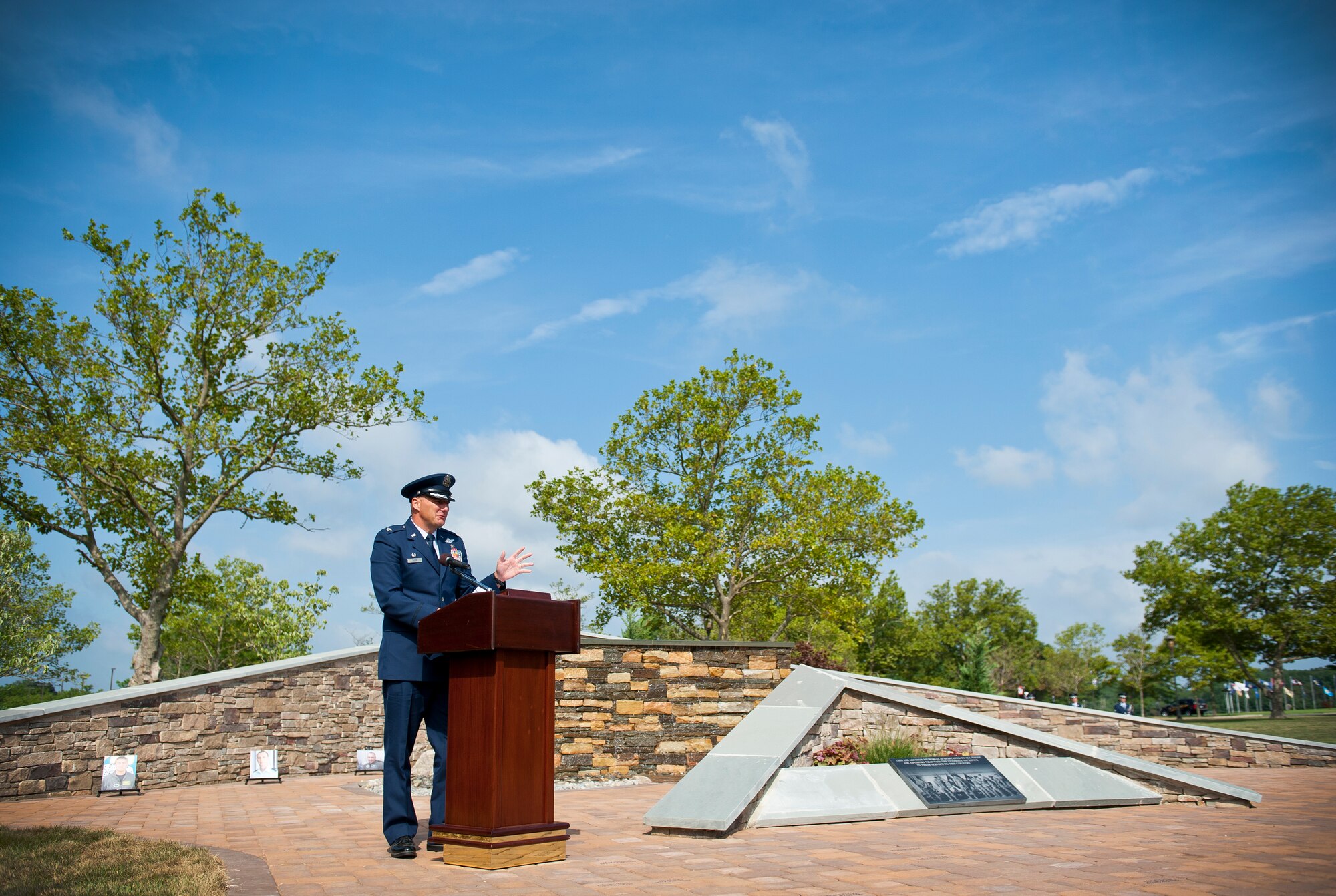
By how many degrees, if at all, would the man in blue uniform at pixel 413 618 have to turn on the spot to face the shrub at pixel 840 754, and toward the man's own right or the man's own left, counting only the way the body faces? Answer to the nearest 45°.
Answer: approximately 90° to the man's own left

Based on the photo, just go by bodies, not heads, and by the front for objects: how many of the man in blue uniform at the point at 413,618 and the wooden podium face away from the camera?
0

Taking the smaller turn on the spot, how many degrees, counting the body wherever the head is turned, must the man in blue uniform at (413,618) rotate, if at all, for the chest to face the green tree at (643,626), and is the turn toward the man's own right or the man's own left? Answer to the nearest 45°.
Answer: approximately 135° to the man's own left

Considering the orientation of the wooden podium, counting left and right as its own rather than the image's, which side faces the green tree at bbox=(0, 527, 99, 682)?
back

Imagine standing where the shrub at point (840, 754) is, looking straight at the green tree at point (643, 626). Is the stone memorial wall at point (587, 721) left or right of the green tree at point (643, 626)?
left

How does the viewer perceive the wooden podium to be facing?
facing the viewer and to the right of the viewer

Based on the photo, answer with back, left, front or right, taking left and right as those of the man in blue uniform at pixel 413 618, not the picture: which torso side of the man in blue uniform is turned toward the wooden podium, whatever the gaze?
front

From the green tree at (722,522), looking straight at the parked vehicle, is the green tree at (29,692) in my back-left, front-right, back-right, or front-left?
back-left

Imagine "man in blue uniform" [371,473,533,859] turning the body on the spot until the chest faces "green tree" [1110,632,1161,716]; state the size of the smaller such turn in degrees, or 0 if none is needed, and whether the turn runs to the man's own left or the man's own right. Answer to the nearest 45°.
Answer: approximately 90° to the man's own left
